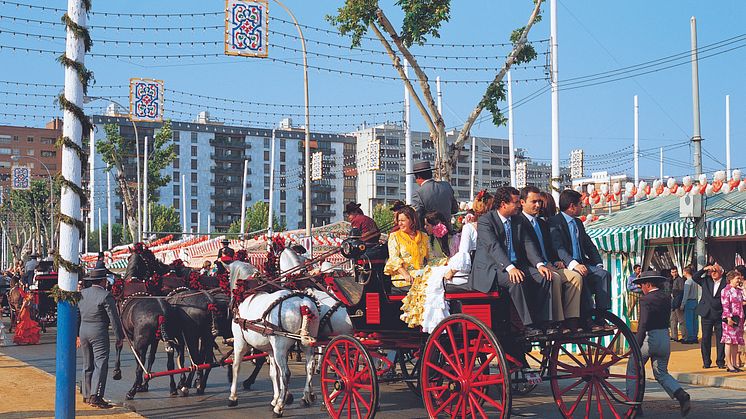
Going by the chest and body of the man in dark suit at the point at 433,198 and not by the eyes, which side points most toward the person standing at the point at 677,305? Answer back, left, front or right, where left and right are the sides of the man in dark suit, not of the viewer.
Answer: right

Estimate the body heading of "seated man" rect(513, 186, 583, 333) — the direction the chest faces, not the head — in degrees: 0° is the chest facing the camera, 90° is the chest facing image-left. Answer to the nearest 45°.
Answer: approximately 315°

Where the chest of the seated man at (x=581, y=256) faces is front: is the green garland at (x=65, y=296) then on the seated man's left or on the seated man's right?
on the seated man's right

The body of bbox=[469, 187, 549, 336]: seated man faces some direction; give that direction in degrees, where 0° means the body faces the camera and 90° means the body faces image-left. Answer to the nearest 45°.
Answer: approximately 315°

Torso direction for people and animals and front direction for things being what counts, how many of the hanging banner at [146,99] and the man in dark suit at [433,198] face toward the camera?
1

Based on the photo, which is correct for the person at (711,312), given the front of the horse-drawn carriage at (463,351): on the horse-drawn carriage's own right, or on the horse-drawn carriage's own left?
on the horse-drawn carriage's own right

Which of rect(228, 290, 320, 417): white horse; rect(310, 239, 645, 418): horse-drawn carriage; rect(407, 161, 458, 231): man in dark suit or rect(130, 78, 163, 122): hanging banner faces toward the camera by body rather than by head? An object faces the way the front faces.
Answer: the hanging banner

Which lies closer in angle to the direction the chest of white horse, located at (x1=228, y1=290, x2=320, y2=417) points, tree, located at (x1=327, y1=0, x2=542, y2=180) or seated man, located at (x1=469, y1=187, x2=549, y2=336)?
the tree

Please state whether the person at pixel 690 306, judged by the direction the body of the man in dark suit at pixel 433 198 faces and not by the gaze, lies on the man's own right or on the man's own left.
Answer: on the man's own right

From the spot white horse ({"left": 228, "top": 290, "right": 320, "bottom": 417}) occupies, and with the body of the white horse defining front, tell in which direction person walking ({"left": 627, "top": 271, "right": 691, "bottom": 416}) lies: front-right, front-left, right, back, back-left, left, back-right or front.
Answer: back-right

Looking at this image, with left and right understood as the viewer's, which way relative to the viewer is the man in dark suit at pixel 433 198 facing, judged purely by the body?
facing away from the viewer and to the left of the viewer

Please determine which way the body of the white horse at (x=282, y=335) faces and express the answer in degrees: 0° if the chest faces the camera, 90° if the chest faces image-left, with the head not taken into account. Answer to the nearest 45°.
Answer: approximately 135°
